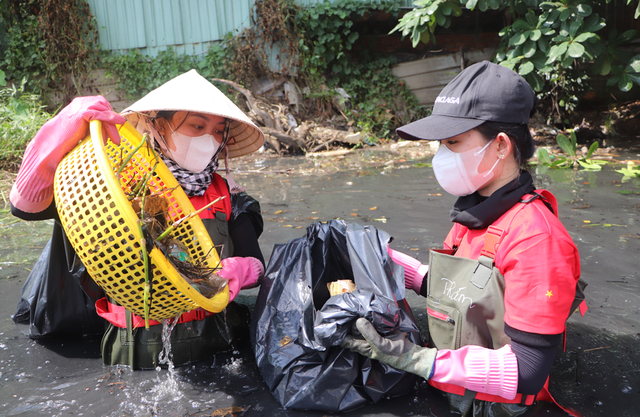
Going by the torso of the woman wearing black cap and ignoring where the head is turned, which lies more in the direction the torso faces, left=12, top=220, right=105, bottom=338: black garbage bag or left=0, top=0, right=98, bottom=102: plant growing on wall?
the black garbage bag

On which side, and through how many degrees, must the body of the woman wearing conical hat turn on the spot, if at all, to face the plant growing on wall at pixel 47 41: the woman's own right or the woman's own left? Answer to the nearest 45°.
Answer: approximately 180°

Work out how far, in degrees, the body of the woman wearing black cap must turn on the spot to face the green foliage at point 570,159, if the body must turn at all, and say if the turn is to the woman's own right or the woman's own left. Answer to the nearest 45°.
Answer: approximately 135° to the woman's own right

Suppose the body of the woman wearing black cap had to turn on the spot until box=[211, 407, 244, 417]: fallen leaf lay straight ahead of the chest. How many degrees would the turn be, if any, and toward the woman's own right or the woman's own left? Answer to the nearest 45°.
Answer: approximately 45° to the woman's own right

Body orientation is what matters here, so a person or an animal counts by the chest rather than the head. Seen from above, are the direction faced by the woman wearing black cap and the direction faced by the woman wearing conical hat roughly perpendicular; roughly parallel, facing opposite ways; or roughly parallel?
roughly perpendicular

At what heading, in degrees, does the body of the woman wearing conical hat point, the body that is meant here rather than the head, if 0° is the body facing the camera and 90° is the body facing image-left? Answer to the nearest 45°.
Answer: approximately 0°

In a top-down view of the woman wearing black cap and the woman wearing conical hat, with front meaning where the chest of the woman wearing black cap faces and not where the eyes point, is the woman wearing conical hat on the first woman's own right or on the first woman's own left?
on the first woman's own right

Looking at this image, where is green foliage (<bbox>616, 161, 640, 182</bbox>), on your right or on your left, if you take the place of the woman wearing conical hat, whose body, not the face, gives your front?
on your left

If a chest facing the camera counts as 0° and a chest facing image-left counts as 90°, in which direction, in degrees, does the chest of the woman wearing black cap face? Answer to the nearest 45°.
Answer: approximately 45°

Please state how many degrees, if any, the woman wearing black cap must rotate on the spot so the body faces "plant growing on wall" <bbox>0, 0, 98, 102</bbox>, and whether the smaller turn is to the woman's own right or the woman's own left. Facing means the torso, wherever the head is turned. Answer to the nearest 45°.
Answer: approximately 90° to the woman's own right

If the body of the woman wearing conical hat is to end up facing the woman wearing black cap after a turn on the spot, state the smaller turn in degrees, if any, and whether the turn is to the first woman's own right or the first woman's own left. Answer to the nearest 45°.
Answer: approximately 45° to the first woman's own left
